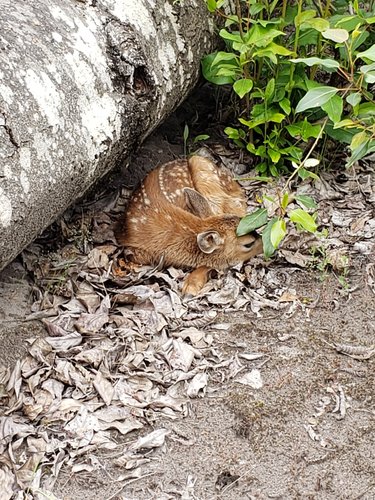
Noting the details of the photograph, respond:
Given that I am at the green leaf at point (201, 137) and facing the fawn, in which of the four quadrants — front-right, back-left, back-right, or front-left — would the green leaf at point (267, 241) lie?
front-left

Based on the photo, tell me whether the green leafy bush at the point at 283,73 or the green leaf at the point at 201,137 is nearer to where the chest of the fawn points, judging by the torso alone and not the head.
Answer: the green leafy bush
